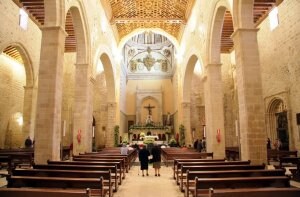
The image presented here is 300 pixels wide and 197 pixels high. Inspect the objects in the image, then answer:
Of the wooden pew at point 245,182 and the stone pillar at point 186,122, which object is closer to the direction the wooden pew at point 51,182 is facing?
the stone pillar

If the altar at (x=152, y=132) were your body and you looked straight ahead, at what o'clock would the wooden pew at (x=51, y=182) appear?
The wooden pew is roughly at 12 o'clock from the altar.

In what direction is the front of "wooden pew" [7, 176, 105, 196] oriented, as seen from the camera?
facing away from the viewer

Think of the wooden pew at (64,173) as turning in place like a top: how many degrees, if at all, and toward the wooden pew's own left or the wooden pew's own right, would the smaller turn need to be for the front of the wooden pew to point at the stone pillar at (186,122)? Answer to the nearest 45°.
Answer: approximately 45° to the wooden pew's own right

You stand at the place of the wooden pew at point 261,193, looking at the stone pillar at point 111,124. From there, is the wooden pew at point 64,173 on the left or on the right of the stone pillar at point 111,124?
left

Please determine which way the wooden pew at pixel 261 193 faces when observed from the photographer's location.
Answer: facing away from the viewer

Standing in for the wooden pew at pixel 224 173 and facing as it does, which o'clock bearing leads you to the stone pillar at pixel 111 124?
The stone pillar is roughly at 11 o'clock from the wooden pew.

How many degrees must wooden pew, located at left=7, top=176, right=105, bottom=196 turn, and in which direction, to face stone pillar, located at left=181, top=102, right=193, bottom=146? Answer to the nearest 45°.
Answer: approximately 45° to its right

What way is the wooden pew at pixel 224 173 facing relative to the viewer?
away from the camera

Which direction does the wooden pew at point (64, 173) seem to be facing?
away from the camera

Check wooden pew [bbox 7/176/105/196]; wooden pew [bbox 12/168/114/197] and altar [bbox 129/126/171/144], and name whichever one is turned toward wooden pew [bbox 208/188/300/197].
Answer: the altar

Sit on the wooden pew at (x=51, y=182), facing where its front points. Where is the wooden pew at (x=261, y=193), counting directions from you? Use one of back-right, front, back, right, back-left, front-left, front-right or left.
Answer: back-right
